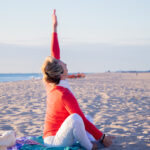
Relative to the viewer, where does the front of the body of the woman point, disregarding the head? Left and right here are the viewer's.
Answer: facing away from the viewer and to the right of the viewer

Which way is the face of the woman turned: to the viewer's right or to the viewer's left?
to the viewer's right
